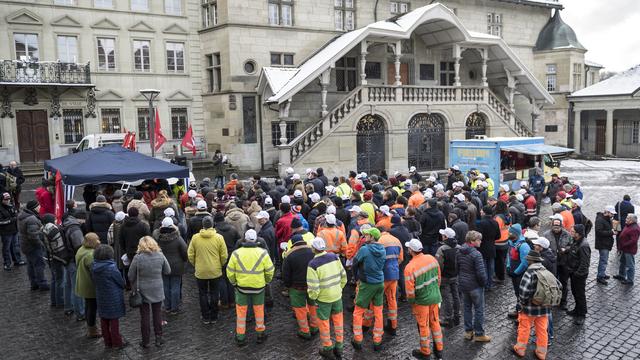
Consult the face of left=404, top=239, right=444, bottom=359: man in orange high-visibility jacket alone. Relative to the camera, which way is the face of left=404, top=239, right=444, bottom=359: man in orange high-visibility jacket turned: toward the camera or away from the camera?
away from the camera

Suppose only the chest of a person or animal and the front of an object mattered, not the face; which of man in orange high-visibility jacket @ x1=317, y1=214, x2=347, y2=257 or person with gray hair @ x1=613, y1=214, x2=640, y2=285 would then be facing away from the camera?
the man in orange high-visibility jacket

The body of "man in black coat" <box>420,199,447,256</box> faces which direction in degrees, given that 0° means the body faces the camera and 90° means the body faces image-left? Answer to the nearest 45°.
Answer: approximately 135°

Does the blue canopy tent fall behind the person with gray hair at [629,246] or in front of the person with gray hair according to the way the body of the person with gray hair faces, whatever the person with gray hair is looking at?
in front

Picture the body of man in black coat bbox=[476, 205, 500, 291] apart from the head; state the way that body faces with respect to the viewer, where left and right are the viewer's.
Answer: facing away from the viewer and to the left of the viewer

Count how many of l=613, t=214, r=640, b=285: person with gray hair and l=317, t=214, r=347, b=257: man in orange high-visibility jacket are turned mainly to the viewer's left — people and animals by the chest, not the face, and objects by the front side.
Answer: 1

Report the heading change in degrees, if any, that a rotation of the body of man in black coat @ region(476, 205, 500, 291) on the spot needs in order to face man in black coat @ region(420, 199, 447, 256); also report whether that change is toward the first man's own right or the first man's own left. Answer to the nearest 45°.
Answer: approximately 45° to the first man's own left

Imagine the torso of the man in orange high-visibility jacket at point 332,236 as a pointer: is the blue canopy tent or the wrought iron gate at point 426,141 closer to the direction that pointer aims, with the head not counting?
the wrought iron gate

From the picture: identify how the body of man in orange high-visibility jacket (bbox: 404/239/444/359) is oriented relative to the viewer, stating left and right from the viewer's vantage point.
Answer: facing away from the viewer and to the left of the viewer

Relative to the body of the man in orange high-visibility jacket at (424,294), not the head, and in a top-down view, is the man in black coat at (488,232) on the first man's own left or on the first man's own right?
on the first man's own right

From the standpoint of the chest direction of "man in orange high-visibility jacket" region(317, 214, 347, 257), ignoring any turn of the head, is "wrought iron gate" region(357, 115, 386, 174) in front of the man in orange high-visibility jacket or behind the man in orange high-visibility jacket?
in front

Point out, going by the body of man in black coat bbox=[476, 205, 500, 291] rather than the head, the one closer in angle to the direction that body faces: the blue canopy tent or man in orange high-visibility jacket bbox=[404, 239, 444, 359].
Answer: the blue canopy tent

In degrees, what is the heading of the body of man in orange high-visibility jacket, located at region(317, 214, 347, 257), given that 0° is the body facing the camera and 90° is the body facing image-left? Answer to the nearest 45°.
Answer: approximately 180°

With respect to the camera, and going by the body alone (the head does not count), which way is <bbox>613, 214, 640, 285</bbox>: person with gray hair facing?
to the viewer's left

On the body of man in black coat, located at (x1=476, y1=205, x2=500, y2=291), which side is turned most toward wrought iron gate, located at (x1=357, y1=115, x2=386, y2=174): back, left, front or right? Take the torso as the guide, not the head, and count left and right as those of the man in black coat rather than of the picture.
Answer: front
